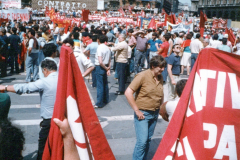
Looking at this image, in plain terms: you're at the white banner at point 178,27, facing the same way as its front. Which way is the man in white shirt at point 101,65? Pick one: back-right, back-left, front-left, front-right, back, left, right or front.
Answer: front

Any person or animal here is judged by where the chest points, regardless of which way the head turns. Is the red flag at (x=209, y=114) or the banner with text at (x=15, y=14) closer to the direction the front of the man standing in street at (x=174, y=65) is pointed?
the red flag

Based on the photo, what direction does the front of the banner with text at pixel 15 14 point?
toward the camera

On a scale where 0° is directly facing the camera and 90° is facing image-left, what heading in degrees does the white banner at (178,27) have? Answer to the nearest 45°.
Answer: approximately 0°

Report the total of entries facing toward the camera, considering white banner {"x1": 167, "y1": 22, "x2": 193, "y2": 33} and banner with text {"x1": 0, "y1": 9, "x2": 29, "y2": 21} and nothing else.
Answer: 2
